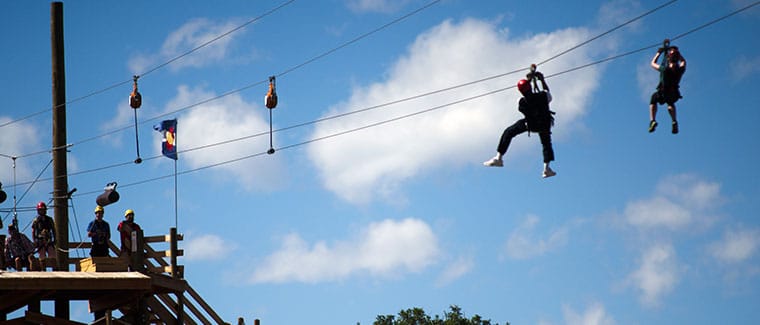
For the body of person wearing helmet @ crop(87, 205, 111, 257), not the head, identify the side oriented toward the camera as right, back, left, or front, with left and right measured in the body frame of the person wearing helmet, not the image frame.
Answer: front

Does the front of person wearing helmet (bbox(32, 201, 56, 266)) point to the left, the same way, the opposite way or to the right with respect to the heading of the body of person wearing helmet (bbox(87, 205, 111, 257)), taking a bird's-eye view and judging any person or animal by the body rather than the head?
the same way

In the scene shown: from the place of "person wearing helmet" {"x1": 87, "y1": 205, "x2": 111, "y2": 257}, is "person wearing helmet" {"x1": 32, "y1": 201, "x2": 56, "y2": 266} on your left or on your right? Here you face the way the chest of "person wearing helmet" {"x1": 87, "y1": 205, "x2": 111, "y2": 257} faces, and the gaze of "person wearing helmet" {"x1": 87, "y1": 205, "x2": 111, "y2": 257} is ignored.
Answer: on your right

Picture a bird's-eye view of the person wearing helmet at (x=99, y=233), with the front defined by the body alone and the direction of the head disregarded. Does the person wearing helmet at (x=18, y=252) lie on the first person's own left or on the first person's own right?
on the first person's own right

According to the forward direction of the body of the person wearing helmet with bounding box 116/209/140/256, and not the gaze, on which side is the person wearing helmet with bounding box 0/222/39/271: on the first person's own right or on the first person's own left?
on the first person's own right

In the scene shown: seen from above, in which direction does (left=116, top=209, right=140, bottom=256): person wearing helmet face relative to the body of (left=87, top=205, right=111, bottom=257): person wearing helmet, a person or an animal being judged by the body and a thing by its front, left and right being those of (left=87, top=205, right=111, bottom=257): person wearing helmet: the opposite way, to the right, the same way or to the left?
the same way

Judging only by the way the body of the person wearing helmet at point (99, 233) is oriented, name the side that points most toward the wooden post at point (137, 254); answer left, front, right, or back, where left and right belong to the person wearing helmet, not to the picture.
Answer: left

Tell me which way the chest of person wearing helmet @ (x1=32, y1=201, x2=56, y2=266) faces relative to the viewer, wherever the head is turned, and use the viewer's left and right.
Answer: facing the viewer

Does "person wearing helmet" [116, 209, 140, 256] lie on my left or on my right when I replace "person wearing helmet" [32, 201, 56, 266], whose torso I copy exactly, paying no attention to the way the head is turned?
on my left

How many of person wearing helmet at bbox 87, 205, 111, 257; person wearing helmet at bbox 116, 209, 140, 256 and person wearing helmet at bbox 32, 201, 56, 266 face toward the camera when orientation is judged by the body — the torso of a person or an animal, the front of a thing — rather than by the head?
3
